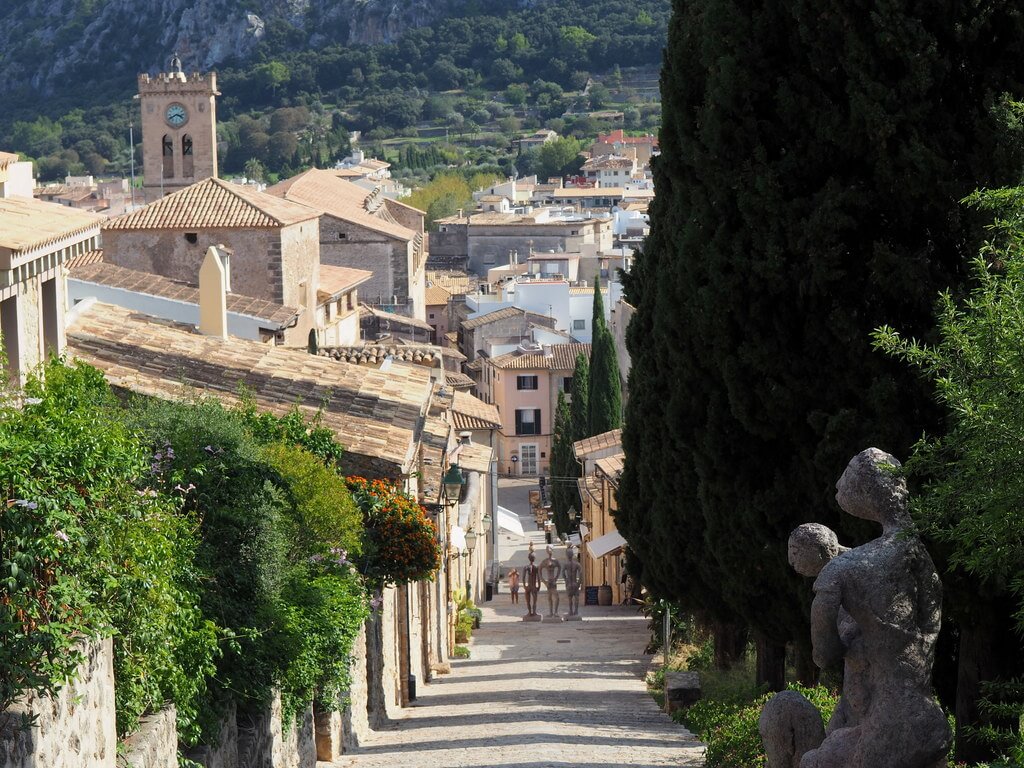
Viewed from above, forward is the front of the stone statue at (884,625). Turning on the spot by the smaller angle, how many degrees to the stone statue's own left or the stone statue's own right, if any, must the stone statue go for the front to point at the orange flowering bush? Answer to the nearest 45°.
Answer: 0° — it already faces it

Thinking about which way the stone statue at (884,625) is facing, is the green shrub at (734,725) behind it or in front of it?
in front

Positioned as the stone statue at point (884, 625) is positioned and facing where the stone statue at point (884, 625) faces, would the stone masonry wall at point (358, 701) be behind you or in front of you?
in front

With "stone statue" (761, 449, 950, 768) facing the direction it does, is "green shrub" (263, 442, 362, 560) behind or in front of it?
in front

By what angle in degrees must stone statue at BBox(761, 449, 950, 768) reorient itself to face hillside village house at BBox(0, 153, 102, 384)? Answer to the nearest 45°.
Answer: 0° — it already faces it

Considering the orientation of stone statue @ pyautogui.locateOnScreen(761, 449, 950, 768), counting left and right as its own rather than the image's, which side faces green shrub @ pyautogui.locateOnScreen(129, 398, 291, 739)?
front

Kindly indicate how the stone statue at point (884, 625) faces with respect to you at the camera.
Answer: facing away from the viewer and to the left of the viewer

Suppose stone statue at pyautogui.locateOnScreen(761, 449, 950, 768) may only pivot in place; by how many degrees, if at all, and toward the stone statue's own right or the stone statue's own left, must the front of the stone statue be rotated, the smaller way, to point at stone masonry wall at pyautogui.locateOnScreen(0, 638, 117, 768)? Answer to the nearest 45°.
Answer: approximately 45° to the stone statue's own left

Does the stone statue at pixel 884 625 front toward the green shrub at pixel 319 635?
yes
